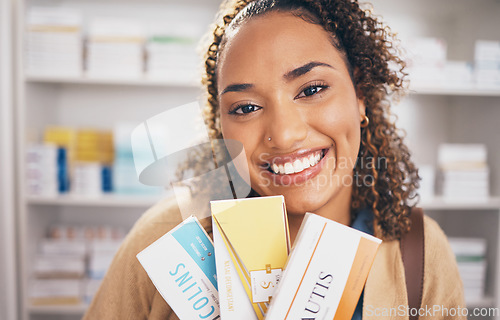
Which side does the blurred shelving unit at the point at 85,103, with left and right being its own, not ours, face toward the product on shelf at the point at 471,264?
left

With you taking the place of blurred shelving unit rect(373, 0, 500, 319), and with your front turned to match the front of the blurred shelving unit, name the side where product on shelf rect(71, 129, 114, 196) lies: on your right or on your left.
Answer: on your right

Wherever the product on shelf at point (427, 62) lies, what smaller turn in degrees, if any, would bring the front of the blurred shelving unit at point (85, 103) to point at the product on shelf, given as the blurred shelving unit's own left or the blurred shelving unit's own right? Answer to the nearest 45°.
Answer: approximately 45° to the blurred shelving unit's own left

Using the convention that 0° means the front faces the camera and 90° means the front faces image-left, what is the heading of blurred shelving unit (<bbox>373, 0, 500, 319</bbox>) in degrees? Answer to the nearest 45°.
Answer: approximately 0°

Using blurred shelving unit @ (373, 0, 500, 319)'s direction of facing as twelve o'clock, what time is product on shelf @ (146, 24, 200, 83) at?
The product on shelf is roughly at 2 o'clock from the blurred shelving unit.

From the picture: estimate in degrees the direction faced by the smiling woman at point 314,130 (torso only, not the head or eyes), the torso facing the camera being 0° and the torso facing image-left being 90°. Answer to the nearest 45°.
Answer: approximately 0°

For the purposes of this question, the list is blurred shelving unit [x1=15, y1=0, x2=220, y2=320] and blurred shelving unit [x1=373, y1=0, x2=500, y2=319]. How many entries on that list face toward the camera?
2
